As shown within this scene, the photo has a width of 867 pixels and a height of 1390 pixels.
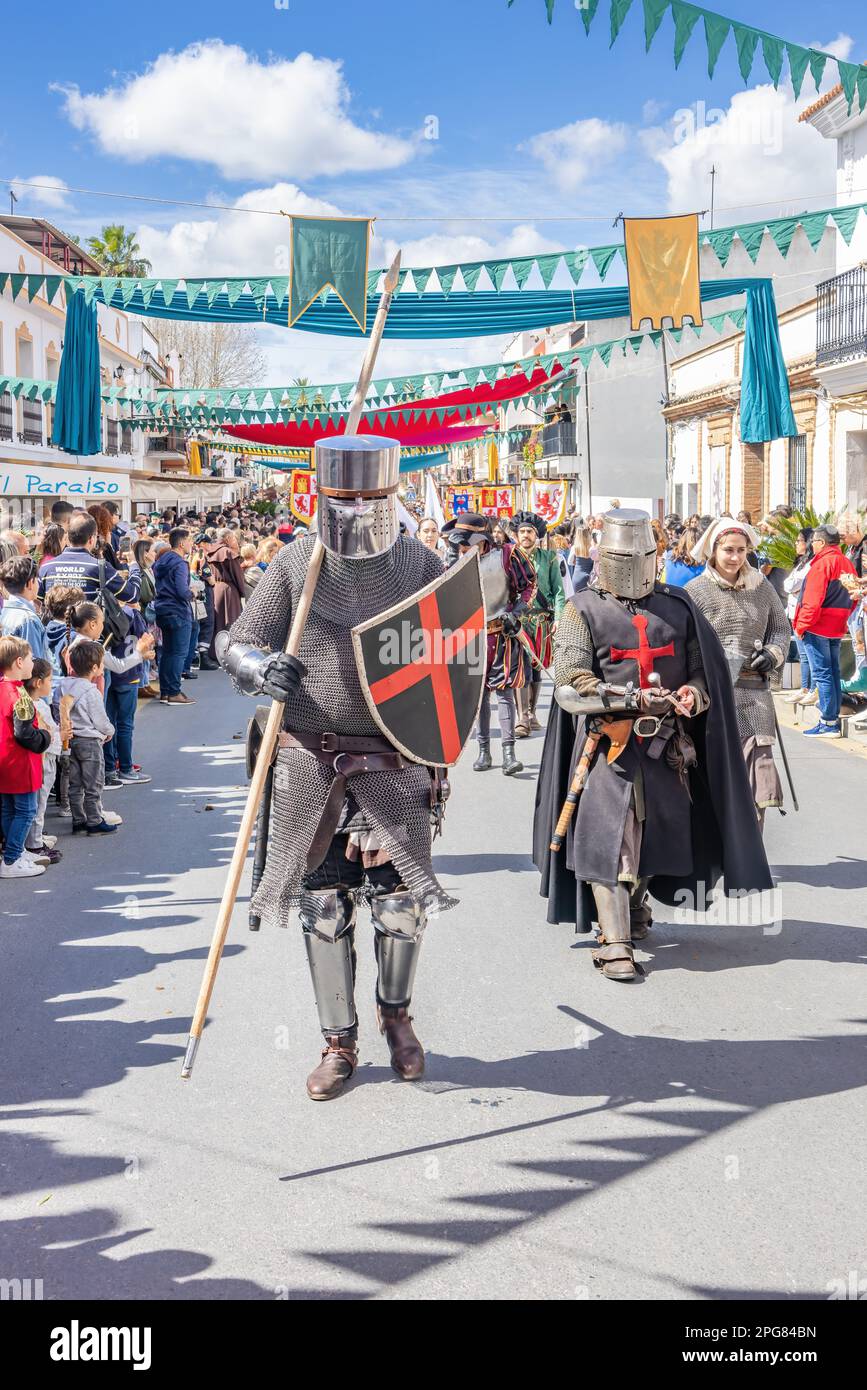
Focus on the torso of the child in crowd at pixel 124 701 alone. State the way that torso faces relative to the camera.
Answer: to the viewer's right

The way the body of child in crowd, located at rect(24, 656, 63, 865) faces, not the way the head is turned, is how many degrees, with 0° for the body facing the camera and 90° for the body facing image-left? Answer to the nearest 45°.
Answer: approximately 270°

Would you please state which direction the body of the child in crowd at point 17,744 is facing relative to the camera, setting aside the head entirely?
to the viewer's right

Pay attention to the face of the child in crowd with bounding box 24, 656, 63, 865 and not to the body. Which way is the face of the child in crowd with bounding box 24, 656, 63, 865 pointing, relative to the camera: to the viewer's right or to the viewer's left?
to the viewer's right

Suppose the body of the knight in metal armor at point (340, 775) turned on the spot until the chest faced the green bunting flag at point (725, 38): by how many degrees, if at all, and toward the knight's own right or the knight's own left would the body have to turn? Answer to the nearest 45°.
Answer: approximately 135° to the knight's own left

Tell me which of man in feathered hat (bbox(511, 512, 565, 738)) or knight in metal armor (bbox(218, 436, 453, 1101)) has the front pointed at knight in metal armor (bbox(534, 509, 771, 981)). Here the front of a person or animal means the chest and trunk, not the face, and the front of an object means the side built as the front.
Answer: the man in feathered hat

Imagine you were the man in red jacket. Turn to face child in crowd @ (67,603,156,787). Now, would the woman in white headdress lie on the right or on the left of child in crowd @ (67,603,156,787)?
left

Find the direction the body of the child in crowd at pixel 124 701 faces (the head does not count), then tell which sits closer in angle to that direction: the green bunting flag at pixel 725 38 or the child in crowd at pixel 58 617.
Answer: the green bunting flag

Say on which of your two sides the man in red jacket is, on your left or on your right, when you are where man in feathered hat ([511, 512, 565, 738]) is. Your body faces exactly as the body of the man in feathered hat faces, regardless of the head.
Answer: on your left
